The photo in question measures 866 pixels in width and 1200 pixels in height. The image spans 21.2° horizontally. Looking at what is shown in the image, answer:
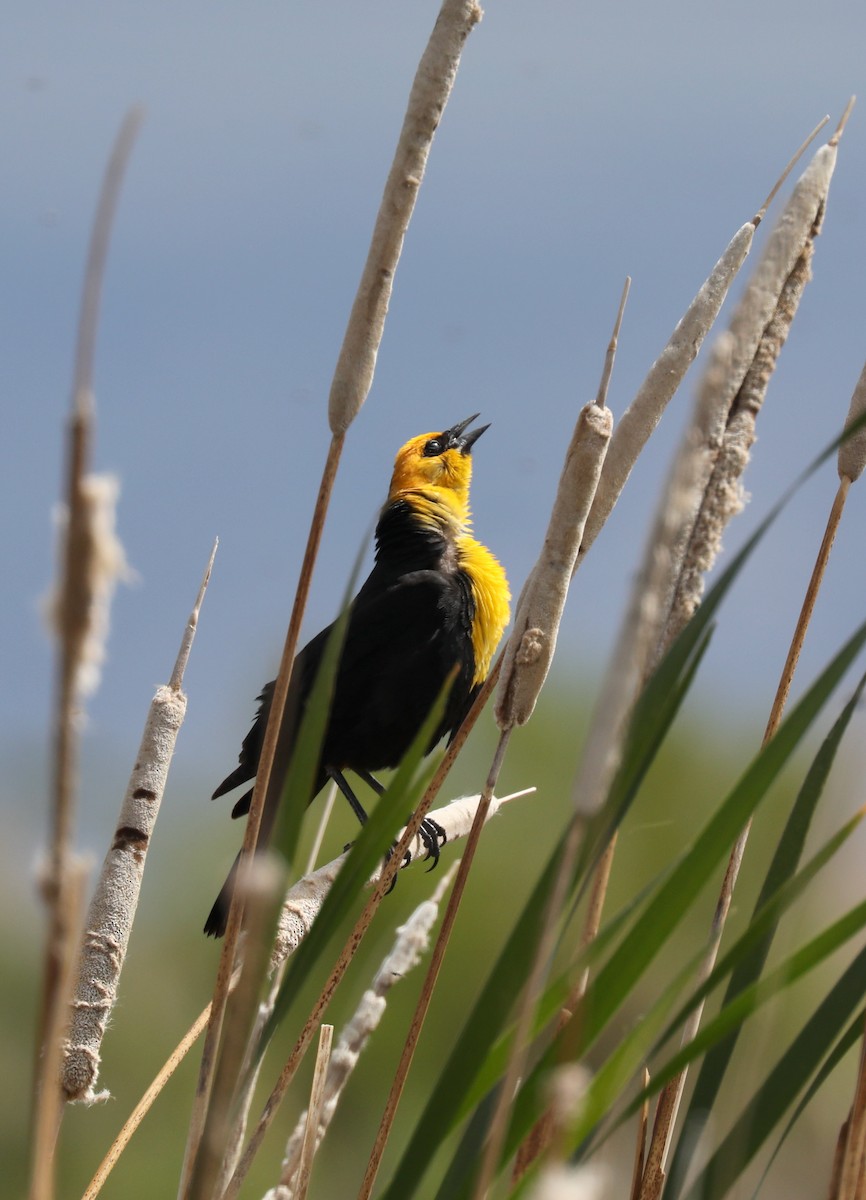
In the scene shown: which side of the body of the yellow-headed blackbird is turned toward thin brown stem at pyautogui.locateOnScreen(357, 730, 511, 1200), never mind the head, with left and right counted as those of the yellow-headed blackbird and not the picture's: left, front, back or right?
right

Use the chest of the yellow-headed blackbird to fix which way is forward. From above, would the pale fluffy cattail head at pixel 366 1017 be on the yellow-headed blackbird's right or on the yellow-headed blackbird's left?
on the yellow-headed blackbird's right

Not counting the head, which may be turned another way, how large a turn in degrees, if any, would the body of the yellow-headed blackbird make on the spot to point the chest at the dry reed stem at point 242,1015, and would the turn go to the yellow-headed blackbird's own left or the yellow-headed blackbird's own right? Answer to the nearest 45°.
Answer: approximately 90° to the yellow-headed blackbird's own right

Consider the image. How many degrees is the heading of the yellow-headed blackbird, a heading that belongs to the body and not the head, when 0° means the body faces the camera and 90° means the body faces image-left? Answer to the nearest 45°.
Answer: approximately 270°

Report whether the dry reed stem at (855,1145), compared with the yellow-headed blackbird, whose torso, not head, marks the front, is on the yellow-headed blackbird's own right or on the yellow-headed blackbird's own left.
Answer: on the yellow-headed blackbird's own right

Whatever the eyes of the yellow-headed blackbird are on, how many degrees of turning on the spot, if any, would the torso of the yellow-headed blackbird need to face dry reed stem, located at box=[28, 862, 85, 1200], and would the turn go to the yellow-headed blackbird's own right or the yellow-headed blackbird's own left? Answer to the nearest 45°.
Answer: approximately 90° to the yellow-headed blackbird's own right

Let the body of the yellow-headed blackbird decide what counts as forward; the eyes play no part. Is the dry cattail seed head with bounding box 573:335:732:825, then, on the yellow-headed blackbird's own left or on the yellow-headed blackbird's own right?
on the yellow-headed blackbird's own right
